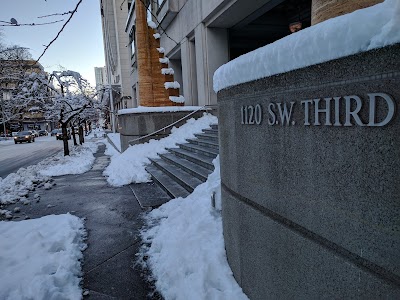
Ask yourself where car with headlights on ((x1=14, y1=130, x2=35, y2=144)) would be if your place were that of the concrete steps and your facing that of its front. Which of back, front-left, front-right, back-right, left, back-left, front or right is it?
right

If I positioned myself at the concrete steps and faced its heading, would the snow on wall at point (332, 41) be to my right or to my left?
on my left

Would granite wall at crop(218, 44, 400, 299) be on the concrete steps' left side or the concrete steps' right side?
on its left

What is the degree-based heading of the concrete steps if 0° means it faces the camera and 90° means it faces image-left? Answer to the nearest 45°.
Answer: approximately 45°

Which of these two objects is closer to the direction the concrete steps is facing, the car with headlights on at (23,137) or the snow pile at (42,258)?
the snow pile

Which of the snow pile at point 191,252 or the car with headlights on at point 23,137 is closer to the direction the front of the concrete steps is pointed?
the snow pile

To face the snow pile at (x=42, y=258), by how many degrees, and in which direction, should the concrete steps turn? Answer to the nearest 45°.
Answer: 0° — it already faces it
